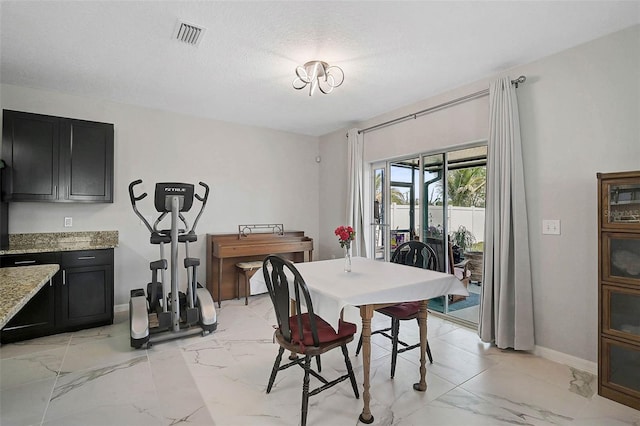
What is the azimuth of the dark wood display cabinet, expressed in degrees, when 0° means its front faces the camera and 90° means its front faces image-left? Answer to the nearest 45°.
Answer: approximately 45°

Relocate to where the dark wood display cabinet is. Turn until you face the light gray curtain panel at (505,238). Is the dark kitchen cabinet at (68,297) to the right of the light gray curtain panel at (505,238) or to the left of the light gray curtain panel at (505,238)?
left

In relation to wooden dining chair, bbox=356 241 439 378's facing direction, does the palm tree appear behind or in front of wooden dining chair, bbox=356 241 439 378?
behind

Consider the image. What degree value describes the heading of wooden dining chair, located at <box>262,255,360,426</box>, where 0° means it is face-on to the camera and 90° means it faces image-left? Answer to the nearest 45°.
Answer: approximately 225°

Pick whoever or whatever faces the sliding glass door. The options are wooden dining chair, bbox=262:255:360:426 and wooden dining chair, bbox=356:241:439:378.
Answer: wooden dining chair, bbox=262:255:360:426

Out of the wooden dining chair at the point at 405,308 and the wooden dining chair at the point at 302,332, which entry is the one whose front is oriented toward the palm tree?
the wooden dining chair at the point at 302,332

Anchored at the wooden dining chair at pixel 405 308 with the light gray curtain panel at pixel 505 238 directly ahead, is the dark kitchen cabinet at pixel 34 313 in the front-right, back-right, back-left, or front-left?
back-left
